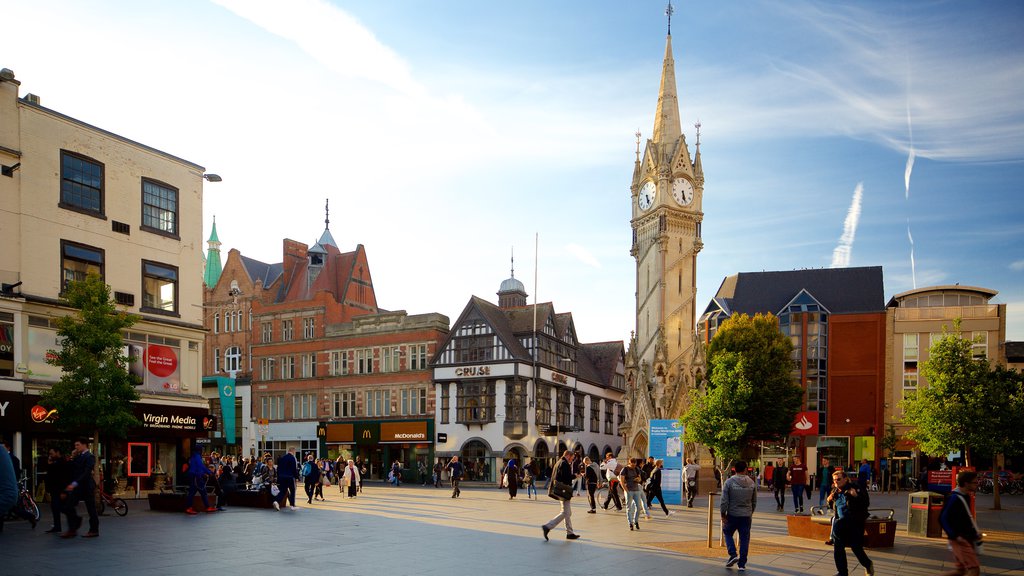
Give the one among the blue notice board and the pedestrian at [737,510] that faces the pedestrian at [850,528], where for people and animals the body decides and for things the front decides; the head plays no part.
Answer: the blue notice board

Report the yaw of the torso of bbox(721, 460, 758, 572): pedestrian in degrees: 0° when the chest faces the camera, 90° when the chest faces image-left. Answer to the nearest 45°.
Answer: approximately 180°

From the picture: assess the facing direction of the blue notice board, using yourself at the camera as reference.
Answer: facing the viewer

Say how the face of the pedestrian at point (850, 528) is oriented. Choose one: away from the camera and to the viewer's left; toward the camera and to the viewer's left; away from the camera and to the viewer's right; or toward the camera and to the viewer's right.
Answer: toward the camera and to the viewer's left
